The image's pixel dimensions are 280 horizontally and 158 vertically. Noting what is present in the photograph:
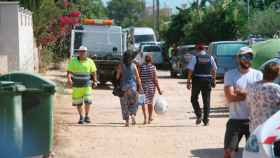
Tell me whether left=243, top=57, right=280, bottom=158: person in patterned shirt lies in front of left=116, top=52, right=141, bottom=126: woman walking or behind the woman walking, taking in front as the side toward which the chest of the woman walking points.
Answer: behind

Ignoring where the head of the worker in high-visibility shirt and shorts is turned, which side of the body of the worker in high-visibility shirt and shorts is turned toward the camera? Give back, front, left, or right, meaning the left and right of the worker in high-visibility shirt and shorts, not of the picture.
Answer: front

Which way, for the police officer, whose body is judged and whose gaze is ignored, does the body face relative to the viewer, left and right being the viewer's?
facing away from the viewer

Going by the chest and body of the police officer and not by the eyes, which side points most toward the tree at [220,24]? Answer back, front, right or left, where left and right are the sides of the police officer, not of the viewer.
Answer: front

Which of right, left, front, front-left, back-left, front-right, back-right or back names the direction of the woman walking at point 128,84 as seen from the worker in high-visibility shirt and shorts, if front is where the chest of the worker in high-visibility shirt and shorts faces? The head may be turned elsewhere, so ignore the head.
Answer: left

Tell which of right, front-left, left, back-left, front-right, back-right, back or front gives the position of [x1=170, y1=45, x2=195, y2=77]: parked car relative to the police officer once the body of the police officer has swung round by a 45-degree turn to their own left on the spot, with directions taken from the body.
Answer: front-right

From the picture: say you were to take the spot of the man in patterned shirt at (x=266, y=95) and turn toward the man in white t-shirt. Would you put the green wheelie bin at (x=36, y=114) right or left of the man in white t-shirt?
left

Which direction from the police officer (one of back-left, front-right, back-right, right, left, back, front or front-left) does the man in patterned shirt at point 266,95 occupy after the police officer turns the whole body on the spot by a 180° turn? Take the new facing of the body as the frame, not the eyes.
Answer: front

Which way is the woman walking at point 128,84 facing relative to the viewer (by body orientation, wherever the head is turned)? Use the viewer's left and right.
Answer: facing away from the viewer

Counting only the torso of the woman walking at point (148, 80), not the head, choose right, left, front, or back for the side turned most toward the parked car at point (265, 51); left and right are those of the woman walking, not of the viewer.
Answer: right

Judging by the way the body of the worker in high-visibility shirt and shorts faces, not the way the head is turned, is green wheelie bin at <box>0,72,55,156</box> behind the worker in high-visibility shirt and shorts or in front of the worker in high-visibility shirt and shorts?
in front

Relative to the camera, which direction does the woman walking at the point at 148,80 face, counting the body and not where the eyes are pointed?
away from the camera

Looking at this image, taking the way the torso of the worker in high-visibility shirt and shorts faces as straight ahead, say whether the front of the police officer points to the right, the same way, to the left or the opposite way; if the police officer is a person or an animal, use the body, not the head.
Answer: the opposite way

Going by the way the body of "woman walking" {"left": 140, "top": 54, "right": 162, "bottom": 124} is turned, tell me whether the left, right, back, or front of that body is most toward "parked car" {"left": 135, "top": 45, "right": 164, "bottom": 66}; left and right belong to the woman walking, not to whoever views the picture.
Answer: front

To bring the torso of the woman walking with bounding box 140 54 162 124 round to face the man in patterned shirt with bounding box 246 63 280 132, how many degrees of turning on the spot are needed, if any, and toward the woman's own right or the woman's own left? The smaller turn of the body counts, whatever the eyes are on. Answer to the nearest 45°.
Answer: approximately 180°
